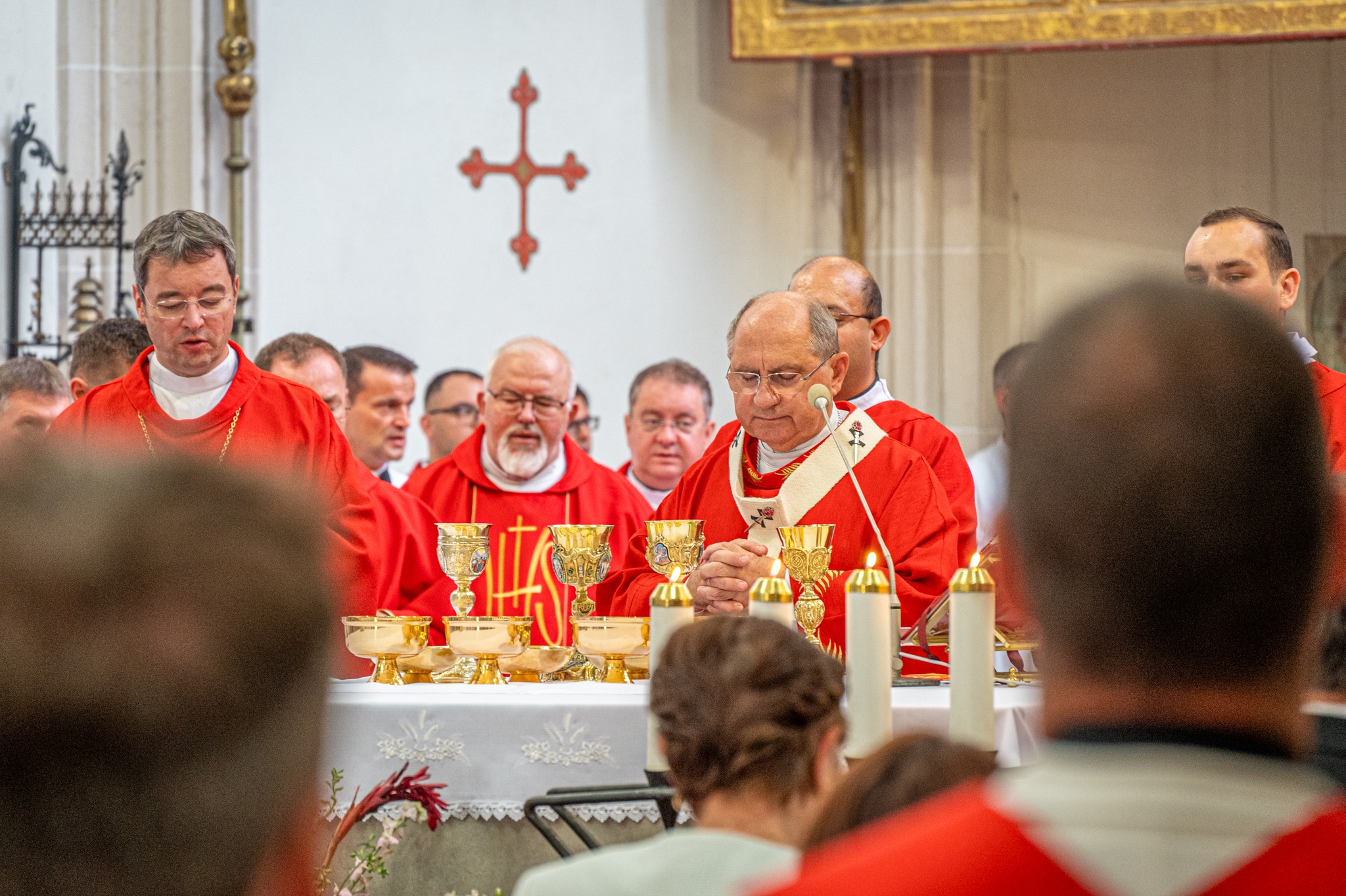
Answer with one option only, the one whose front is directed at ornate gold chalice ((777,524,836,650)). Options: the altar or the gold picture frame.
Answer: the gold picture frame

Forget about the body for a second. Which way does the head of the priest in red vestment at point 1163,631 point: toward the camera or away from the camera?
away from the camera

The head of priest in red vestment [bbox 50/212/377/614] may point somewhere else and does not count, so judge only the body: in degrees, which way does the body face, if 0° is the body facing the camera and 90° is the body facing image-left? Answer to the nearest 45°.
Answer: approximately 0°

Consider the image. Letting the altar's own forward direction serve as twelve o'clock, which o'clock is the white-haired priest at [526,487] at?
The white-haired priest is roughly at 6 o'clock from the altar.

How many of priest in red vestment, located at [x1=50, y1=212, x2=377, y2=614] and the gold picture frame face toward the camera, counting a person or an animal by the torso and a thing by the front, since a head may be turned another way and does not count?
2

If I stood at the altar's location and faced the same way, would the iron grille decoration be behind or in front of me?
behind

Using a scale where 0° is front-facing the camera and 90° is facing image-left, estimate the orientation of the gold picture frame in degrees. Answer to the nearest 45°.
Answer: approximately 0°
